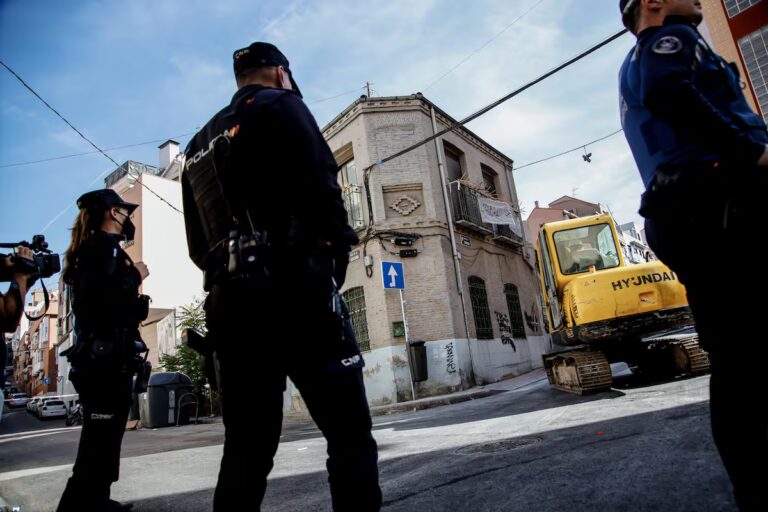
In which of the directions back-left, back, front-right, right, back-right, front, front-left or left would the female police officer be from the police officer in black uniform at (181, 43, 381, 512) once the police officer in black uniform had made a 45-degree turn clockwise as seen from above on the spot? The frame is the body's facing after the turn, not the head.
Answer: back-left

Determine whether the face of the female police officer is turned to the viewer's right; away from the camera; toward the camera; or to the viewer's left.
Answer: to the viewer's right

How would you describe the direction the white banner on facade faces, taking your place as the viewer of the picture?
facing the viewer and to the right of the viewer

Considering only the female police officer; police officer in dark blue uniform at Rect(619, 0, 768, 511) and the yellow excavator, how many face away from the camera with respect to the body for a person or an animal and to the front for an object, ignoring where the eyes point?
1

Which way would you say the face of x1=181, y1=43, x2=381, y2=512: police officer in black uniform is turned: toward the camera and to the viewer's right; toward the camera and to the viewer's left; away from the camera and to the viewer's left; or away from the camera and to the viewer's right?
away from the camera and to the viewer's right

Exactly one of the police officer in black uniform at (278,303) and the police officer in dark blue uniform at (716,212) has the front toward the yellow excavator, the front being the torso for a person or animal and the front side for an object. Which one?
the police officer in black uniform at (278,303)

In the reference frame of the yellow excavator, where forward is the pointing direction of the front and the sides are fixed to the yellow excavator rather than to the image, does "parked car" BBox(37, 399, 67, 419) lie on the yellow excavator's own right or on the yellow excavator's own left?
on the yellow excavator's own left

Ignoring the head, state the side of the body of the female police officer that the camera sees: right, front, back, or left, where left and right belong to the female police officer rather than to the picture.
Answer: right

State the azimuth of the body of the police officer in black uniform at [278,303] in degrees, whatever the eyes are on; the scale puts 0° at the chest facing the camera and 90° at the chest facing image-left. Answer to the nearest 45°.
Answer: approximately 225°
